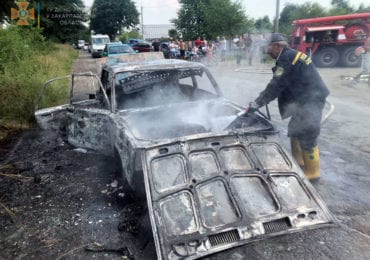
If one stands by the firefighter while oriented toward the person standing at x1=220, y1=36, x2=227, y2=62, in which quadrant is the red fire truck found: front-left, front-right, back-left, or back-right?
front-right

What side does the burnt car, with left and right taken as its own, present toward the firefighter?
left

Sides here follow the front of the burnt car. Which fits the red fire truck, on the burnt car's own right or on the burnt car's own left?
on the burnt car's own left

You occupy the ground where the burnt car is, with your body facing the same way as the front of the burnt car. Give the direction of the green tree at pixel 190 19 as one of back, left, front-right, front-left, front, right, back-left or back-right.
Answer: back-left

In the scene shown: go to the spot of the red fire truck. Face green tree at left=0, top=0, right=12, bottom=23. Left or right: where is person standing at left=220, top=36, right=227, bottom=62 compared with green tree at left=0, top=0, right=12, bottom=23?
right

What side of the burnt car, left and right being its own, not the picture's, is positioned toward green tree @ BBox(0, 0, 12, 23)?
back

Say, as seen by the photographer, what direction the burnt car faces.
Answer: facing the viewer and to the right of the viewer

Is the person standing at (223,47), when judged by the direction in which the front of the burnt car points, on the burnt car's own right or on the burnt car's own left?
on the burnt car's own left

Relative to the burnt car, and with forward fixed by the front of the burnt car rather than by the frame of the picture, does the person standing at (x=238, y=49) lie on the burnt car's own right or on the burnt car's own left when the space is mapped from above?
on the burnt car's own left

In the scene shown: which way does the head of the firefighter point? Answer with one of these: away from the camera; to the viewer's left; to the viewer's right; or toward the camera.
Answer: to the viewer's left

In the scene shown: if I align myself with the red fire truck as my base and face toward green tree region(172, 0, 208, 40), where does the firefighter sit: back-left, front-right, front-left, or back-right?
back-left
